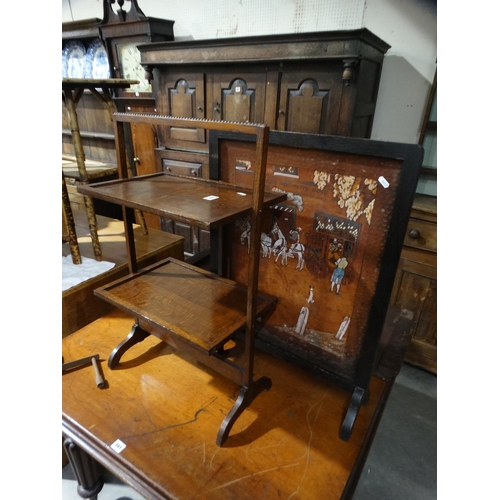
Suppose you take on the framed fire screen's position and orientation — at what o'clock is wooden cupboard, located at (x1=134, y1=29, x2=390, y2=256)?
The wooden cupboard is roughly at 4 o'clock from the framed fire screen.

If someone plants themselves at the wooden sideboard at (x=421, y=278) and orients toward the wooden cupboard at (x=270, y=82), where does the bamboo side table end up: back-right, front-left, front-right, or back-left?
front-left

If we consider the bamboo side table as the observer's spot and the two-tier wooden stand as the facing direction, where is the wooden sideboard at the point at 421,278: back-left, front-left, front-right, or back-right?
front-left

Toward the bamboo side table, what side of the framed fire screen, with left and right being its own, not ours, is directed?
right

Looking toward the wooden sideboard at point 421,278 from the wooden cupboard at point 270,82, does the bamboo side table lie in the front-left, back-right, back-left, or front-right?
back-right

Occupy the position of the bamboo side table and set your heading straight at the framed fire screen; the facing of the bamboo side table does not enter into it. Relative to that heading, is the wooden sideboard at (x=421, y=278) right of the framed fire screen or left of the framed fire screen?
left

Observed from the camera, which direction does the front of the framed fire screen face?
facing the viewer and to the left of the viewer

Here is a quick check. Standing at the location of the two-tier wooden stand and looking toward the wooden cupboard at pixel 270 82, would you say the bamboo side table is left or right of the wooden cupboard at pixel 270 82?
left

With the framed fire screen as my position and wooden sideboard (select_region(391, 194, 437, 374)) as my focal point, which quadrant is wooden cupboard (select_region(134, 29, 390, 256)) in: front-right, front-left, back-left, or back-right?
front-left

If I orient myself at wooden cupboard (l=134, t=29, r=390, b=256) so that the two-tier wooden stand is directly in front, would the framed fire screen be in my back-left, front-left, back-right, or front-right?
front-left
